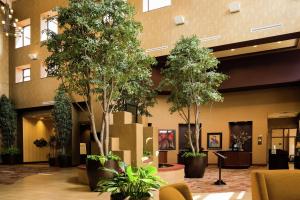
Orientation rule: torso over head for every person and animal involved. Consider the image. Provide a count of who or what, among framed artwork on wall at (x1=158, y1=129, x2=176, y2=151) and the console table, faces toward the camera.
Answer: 2

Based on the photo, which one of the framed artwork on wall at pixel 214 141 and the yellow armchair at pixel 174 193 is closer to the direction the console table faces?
the yellow armchair

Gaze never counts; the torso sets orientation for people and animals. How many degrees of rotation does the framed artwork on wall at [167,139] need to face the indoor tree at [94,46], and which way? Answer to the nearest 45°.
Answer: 0° — it already faces it

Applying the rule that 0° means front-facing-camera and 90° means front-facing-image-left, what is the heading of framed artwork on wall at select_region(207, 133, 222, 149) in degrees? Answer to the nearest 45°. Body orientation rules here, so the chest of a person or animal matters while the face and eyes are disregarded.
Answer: approximately 0°

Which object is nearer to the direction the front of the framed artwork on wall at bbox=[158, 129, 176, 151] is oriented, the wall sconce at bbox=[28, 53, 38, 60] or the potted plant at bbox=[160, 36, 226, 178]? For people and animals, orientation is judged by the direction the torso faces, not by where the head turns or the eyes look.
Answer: the potted plant

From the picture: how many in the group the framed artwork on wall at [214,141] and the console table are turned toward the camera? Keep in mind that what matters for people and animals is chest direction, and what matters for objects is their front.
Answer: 2
